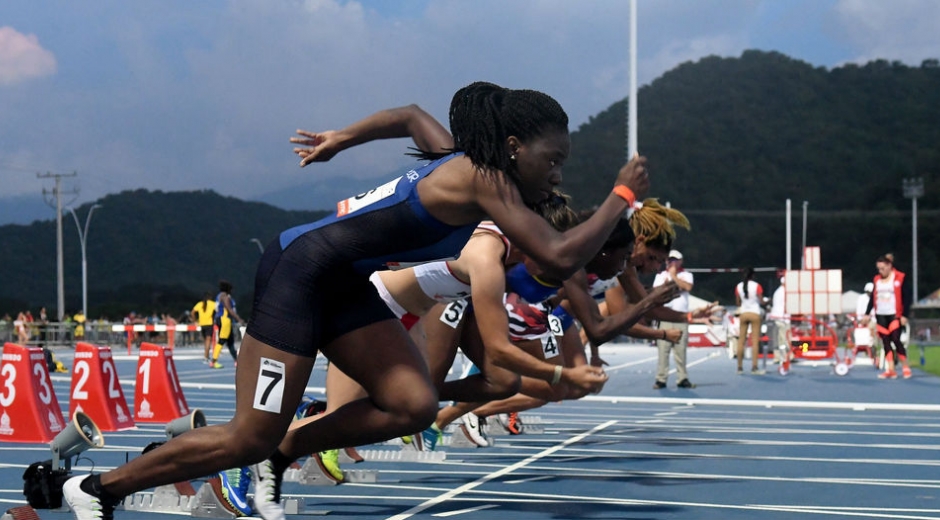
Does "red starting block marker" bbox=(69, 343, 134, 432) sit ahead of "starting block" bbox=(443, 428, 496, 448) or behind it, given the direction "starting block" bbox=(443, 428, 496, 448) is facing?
behind

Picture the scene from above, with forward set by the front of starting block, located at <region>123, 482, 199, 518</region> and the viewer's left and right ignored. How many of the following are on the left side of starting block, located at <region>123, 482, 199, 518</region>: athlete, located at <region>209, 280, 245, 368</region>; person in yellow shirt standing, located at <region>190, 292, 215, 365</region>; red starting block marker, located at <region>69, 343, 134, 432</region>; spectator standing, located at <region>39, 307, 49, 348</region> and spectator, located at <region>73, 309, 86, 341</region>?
5

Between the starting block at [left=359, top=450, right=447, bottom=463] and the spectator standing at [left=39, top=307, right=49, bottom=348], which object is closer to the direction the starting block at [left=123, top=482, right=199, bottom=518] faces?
the starting block

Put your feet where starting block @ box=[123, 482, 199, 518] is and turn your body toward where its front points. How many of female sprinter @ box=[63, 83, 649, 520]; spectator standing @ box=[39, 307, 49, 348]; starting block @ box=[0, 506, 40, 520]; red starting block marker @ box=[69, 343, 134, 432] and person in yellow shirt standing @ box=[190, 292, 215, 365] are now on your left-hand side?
3

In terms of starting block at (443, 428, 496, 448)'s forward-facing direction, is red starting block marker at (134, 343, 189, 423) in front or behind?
behind

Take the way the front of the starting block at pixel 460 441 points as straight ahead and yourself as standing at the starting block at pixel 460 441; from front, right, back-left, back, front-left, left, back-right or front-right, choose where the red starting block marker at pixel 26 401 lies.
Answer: back

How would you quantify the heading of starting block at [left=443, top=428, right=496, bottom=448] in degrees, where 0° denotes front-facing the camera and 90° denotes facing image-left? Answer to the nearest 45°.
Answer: approximately 270°

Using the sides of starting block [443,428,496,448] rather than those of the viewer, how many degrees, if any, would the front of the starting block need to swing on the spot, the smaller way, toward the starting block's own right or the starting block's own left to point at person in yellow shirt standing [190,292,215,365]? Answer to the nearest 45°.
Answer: approximately 90° to the starting block's own left

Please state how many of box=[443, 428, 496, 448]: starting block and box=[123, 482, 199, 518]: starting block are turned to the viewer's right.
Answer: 2

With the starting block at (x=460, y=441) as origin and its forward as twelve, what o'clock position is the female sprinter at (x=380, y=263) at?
The female sprinter is roughly at 3 o'clock from the starting block.

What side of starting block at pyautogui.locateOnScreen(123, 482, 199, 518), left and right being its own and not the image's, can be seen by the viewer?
right

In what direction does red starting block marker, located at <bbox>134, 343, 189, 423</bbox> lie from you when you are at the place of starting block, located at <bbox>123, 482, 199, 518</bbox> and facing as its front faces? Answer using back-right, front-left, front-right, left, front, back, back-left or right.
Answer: left
